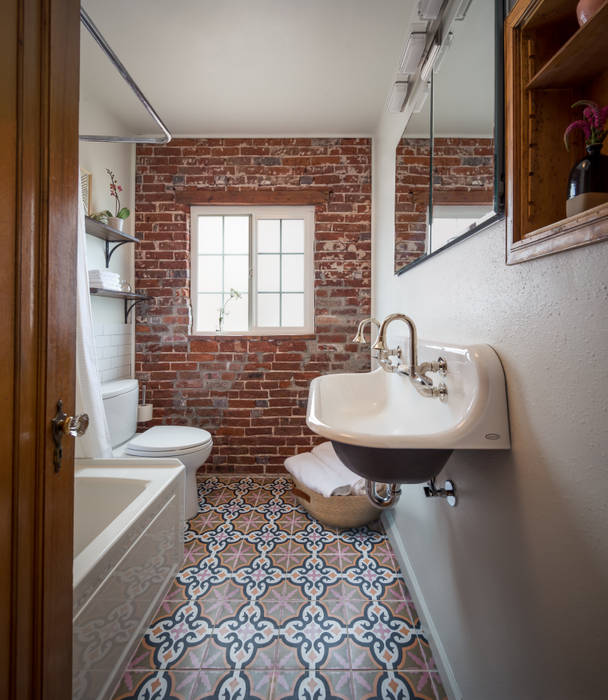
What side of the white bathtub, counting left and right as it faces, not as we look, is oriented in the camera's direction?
right

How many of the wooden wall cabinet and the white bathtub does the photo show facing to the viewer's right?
1

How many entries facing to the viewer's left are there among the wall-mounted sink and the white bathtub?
1

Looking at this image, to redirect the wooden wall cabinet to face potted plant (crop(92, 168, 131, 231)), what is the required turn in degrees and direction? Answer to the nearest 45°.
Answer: approximately 45° to its right

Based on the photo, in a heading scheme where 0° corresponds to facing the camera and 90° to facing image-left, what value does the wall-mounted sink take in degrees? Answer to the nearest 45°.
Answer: approximately 90°

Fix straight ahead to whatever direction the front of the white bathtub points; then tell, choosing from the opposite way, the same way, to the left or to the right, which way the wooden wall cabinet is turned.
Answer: the opposite way
